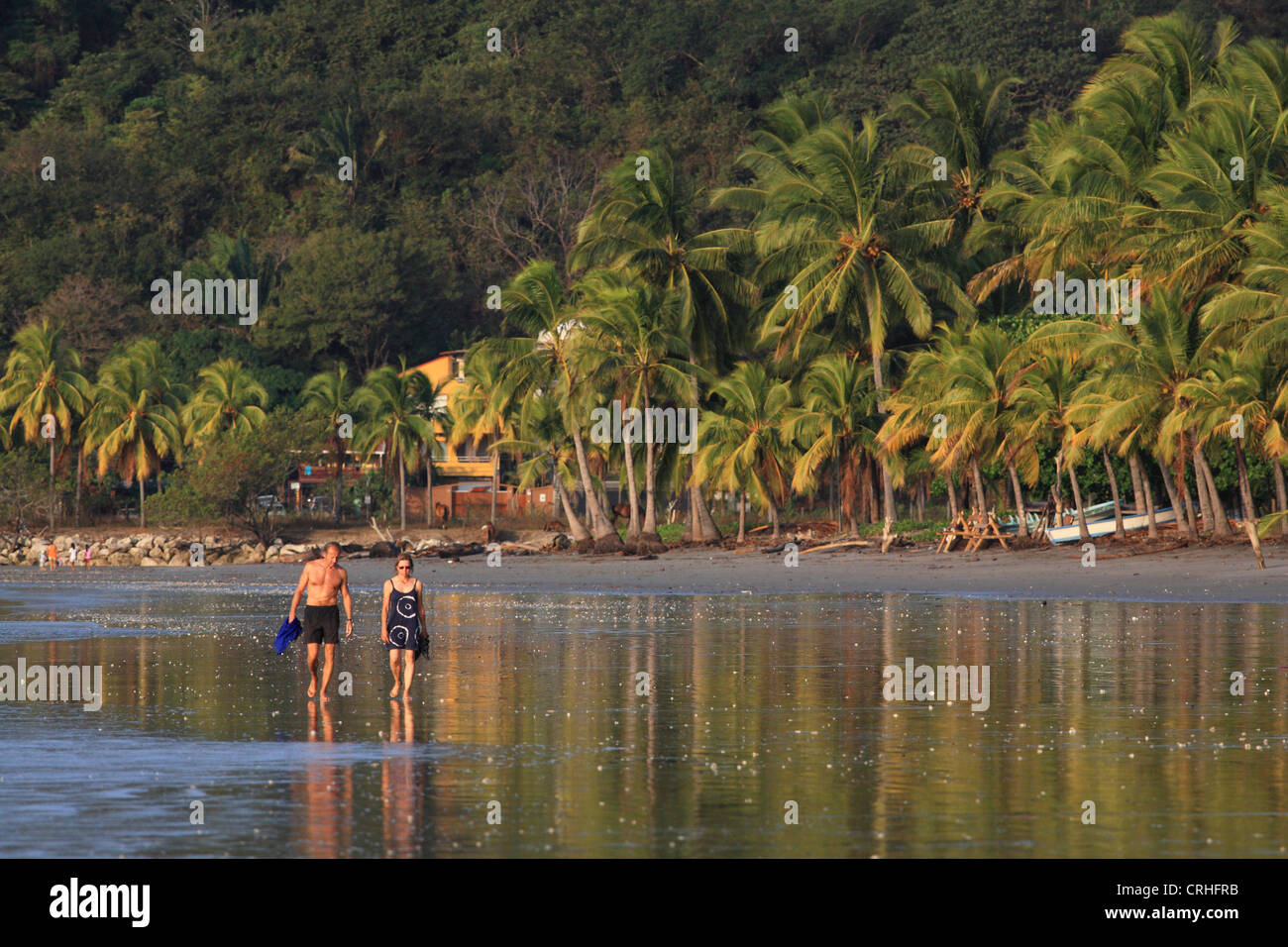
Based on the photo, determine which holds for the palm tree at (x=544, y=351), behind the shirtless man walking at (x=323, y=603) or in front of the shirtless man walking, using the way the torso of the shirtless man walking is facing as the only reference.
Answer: behind

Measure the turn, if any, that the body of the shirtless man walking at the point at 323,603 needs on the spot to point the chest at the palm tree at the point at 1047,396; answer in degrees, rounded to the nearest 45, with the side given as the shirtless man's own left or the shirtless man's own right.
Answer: approximately 135° to the shirtless man's own left

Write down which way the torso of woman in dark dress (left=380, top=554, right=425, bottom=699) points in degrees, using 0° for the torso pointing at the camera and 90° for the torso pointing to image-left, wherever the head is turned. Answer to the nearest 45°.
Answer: approximately 0°

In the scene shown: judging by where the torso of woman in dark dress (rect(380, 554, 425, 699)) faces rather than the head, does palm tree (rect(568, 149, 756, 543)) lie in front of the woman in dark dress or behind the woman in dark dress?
behind

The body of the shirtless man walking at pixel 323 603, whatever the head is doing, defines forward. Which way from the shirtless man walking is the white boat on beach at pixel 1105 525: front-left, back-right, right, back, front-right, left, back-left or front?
back-left

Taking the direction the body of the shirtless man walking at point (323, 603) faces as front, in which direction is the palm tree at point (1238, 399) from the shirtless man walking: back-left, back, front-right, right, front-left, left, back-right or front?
back-left

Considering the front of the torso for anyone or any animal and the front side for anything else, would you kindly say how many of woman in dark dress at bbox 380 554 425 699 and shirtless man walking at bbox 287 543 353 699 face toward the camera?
2

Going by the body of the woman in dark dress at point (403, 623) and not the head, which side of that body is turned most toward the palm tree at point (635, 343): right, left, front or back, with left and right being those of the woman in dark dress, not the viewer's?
back

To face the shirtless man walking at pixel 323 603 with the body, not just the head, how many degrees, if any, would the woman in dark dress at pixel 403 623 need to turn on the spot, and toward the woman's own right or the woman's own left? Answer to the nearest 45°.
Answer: approximately 135° to the woman's own right

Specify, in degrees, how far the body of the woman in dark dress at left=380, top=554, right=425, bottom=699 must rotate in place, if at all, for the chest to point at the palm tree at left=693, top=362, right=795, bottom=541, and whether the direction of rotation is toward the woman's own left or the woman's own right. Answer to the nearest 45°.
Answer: approximately 180°

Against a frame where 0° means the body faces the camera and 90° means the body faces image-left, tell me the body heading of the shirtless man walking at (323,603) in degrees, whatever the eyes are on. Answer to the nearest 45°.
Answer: approximately 0°

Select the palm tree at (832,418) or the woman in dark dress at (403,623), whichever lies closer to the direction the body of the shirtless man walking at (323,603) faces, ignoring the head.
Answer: the woman in dark dress
